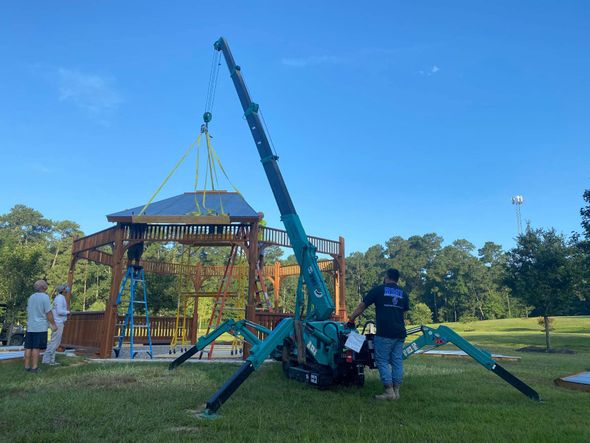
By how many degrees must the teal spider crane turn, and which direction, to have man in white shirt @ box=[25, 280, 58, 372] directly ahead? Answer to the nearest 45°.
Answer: approximately 45° to its left

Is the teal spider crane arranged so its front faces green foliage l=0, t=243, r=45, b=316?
yes

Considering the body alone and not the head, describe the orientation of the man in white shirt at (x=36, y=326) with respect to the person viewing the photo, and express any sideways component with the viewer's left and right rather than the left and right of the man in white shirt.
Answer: facing away from the viewer and to the right of the viewer

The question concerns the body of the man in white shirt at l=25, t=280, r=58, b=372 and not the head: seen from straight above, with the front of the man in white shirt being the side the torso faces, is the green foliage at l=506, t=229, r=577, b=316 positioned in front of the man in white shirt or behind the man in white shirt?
in front

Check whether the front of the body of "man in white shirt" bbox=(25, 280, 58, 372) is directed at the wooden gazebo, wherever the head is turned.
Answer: yes

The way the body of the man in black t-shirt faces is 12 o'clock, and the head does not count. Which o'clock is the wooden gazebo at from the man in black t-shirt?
The wooden gazebo is roughly at 12 o'clock from the man in black t-shirt.

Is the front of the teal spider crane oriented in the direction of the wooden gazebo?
yes

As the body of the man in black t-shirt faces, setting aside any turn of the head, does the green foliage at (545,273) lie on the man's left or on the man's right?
on the man's right

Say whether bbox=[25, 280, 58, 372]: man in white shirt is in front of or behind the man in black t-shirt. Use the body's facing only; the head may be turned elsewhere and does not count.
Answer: in front
